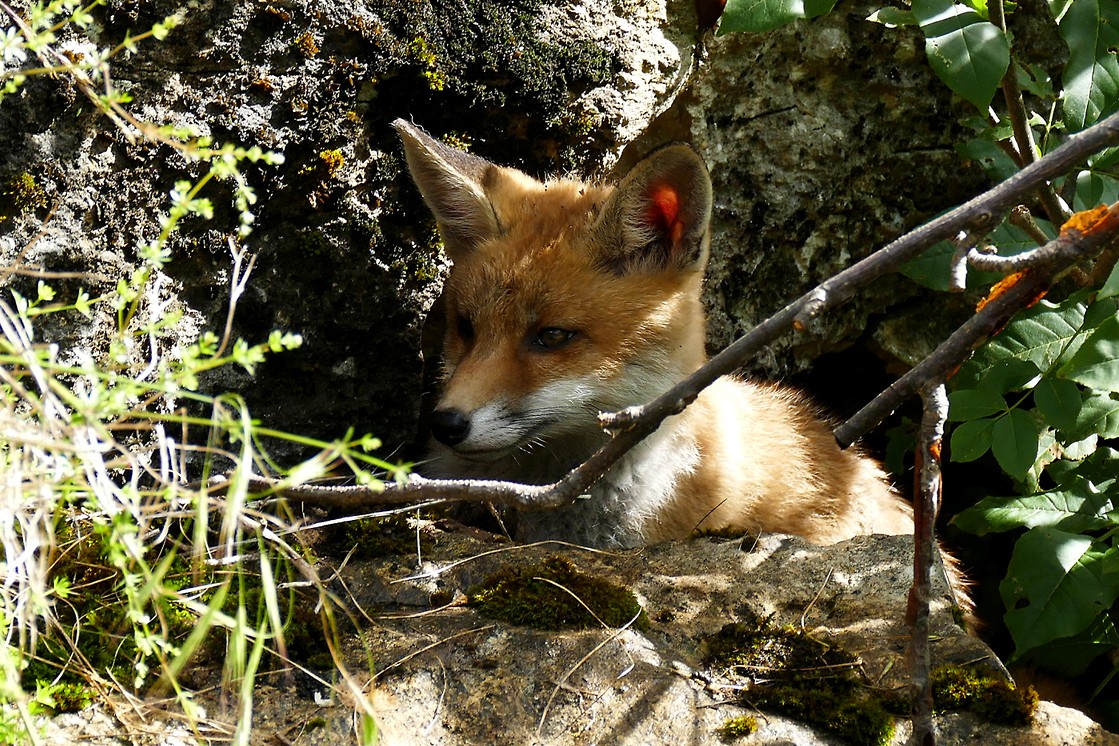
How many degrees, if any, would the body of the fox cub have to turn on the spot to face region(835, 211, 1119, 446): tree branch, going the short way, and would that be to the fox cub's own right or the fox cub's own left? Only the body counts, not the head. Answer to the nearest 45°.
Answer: approximately 90° to the fox cub's own left

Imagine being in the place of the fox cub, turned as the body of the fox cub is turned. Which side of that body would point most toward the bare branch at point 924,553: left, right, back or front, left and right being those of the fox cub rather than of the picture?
left

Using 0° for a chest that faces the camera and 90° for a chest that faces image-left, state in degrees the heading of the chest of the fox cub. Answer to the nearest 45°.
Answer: approximately 45°
